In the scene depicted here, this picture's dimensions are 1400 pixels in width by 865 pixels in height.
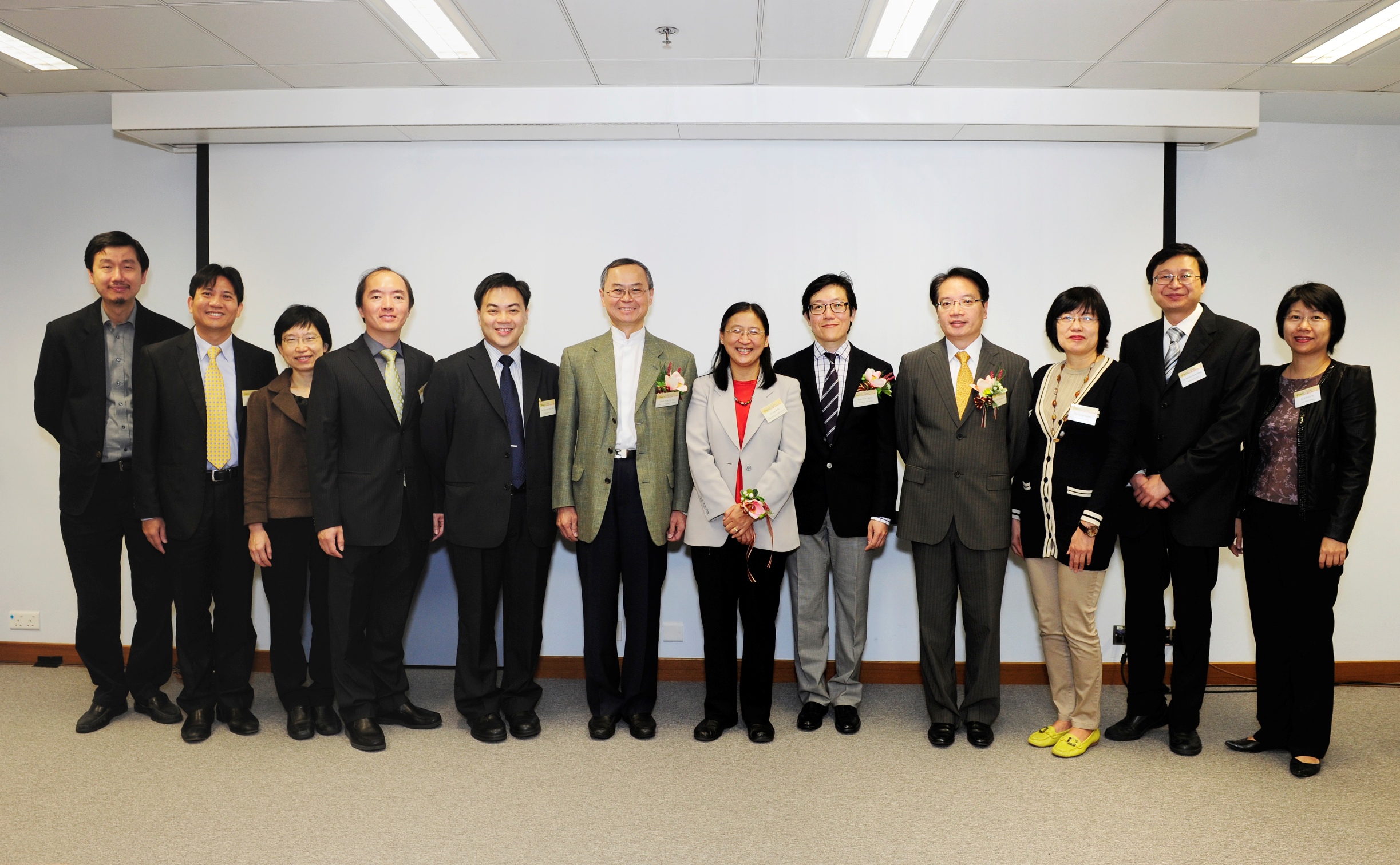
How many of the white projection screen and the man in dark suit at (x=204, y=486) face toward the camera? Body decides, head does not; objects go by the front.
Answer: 2

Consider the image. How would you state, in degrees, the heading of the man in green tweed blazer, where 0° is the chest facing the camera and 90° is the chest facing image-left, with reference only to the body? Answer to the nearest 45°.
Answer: approximately 0°

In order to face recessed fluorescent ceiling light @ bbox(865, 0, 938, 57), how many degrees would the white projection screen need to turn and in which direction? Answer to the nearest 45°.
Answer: approximately 45° to its left

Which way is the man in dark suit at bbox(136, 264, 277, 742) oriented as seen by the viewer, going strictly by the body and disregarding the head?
toward the camera

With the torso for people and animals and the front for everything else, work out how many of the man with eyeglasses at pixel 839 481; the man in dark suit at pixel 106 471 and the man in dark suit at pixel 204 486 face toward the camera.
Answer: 3

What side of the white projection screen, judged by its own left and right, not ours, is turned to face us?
front

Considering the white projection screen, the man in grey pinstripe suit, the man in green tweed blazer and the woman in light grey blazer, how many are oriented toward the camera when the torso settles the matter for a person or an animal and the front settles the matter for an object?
4

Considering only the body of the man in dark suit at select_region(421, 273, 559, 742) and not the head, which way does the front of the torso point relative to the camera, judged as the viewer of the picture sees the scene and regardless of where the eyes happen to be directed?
toward the camera

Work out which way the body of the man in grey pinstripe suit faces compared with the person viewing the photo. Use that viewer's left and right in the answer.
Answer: facing the viewer
